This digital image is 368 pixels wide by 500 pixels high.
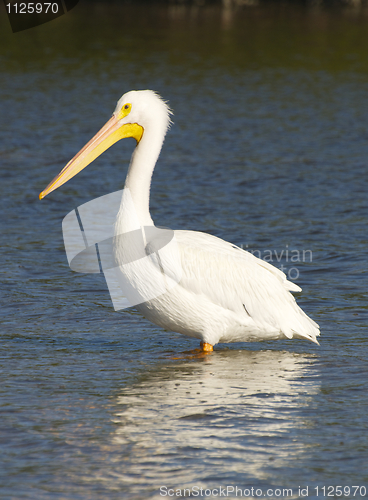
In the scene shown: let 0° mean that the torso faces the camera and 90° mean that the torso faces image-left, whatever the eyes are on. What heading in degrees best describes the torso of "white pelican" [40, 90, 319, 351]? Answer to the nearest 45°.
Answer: approximately 90°
